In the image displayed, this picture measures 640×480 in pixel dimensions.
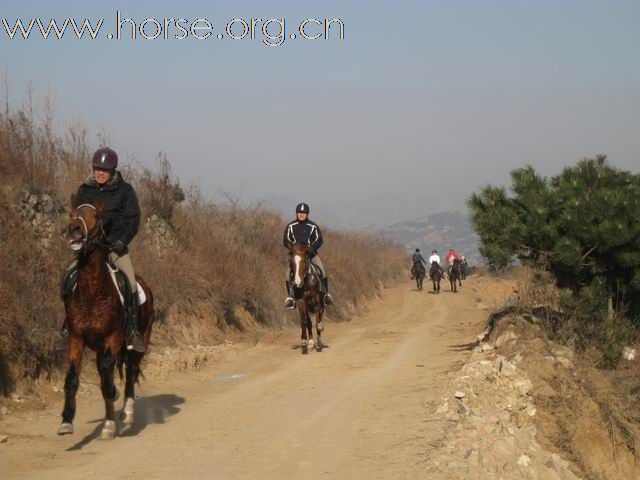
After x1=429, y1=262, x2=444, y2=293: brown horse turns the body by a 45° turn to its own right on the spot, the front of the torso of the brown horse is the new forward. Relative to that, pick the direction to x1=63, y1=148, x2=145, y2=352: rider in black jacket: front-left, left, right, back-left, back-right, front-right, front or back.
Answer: front-left

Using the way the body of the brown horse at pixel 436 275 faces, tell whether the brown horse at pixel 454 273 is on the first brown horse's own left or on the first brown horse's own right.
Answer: on the first brown horse's own left

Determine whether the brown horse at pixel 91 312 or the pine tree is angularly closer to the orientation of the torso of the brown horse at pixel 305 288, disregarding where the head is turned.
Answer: the brown horse

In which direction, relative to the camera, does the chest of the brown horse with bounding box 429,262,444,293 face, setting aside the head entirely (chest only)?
toward the camera

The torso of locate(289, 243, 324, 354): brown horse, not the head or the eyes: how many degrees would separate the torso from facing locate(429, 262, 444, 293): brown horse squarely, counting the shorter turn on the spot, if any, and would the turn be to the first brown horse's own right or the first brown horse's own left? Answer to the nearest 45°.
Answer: approximately 180°

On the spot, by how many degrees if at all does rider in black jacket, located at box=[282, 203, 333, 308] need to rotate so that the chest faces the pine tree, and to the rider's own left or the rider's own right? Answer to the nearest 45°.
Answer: approximately 90° to the rider's own left

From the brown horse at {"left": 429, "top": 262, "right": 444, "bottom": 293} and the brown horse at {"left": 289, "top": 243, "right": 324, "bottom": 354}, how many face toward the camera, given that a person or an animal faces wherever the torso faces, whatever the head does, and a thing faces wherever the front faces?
2

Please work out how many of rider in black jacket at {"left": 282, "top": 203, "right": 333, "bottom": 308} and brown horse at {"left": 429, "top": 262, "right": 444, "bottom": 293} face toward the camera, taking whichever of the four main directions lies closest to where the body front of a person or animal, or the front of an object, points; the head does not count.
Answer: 2

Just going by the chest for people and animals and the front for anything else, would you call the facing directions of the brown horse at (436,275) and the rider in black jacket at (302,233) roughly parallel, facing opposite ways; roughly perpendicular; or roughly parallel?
roughly parallel

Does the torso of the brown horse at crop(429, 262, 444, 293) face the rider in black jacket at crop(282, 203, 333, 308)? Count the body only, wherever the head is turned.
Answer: yes

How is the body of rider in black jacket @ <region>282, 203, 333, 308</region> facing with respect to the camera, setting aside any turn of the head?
toward the camera

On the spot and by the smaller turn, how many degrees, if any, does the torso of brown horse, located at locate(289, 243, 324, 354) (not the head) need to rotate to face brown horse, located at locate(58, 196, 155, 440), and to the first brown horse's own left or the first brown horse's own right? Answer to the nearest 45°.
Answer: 0° — it already faces it

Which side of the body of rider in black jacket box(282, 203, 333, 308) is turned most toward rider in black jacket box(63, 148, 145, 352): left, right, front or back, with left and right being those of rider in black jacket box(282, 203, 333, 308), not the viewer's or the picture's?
front

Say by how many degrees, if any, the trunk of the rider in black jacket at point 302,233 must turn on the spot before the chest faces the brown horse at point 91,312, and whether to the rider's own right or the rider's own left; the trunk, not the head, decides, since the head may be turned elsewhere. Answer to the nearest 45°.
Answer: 0° — they already face it

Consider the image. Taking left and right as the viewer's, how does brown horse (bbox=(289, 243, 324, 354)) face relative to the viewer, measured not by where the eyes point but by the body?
facing the viewer

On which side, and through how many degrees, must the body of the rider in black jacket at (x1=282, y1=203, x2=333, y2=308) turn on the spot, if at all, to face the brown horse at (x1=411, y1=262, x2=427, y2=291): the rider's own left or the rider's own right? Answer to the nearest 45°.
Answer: approximately 180°

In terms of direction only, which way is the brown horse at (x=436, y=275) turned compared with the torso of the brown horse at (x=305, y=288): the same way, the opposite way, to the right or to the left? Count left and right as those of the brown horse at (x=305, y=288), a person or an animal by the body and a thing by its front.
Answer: the same way
